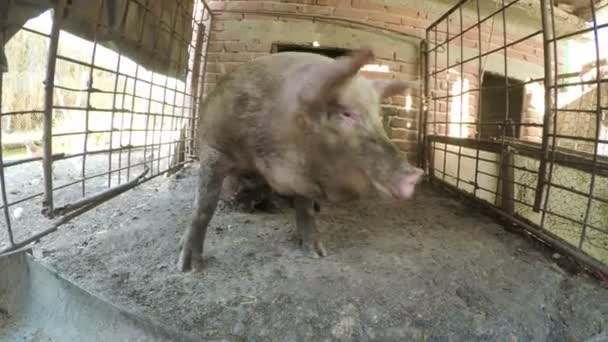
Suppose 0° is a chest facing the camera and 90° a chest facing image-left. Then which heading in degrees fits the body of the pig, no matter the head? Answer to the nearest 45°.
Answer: approximately 315°
